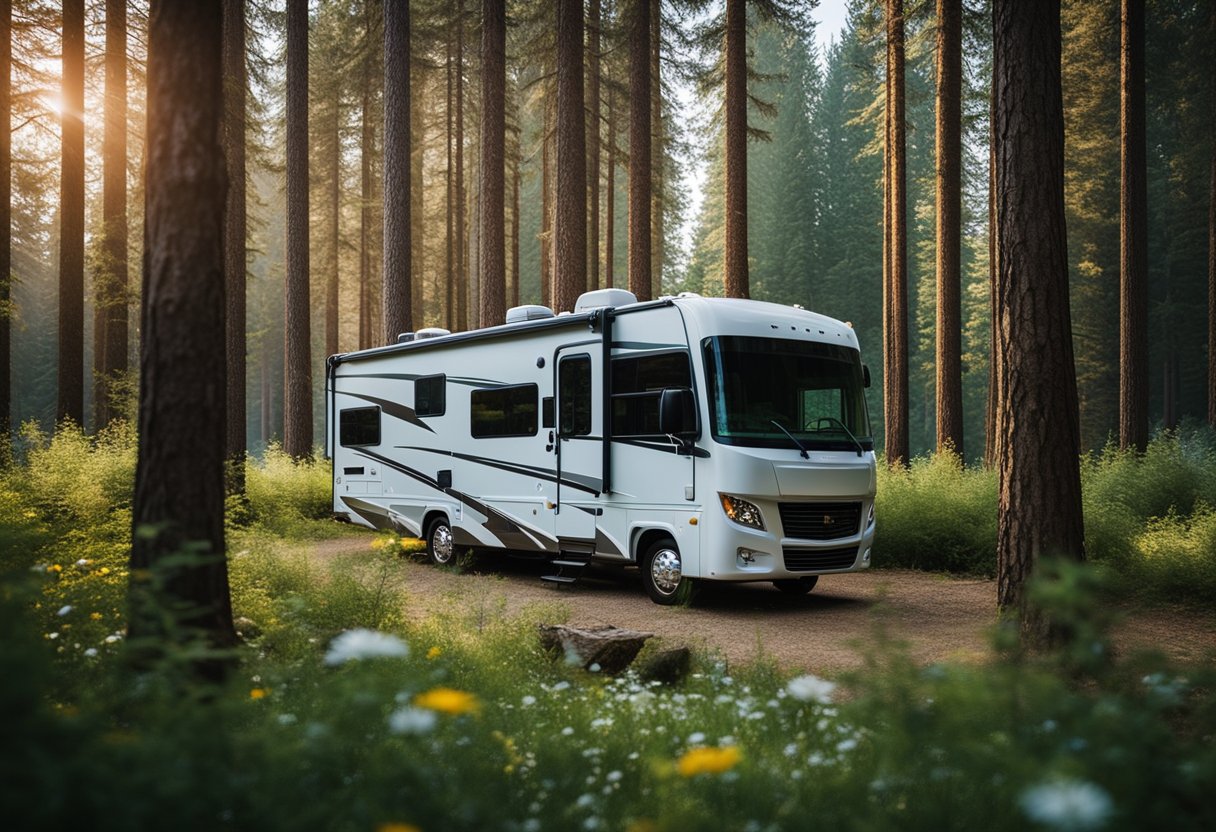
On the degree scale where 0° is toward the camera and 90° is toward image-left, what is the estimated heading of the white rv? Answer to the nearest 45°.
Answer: approximately 315°

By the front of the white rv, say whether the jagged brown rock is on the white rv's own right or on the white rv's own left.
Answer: on the white rv's own right

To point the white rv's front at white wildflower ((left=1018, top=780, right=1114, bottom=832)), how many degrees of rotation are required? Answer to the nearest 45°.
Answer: approximately 45° to its right

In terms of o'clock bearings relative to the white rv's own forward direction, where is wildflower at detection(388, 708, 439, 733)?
The wildflower is roughly at 2 o'clock from the white rv.

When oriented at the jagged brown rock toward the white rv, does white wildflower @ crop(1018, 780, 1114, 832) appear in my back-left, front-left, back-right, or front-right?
back-right

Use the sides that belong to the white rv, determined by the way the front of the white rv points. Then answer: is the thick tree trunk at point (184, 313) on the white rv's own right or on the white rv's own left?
on the white rv's own right
